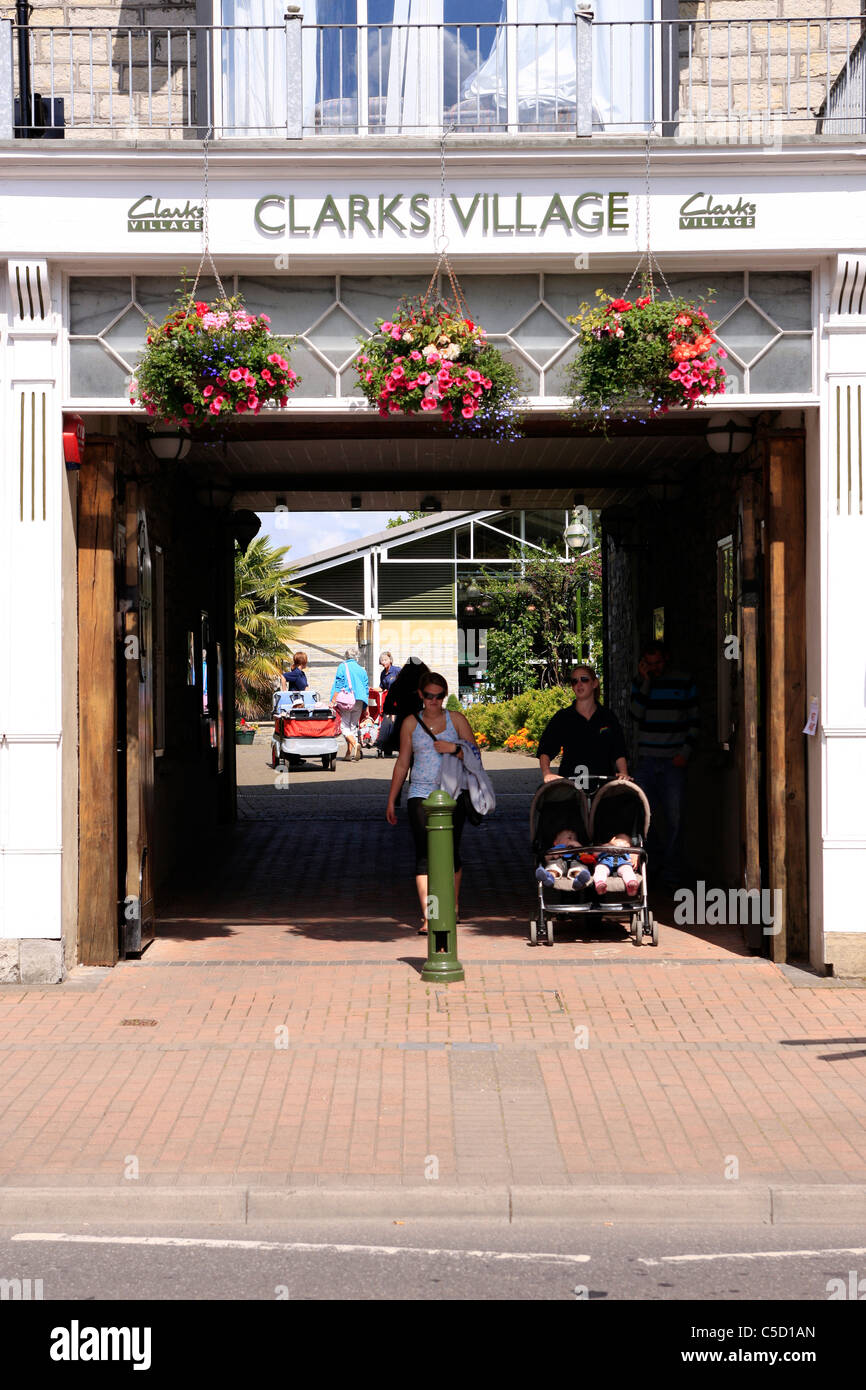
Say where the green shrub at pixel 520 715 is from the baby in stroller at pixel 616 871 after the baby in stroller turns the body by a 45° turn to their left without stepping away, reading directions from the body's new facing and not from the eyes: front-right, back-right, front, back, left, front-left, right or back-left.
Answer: back-left

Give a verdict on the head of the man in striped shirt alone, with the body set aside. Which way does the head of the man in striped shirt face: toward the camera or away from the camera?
toward the camera

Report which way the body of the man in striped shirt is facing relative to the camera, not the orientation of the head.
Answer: toward the camera

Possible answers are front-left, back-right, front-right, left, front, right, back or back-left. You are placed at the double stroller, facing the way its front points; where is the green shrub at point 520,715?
back

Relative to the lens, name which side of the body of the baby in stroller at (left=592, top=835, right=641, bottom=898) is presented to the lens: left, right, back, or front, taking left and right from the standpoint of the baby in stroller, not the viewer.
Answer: front

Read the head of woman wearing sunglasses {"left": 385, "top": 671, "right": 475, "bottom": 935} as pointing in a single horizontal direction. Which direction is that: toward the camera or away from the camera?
toward the camera

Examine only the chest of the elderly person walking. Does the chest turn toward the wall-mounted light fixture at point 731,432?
no

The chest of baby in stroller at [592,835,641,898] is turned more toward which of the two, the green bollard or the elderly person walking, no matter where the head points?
the green bollard

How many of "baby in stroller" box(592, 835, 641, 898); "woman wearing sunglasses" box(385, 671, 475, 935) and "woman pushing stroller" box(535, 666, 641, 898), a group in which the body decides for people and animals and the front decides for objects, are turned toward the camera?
3

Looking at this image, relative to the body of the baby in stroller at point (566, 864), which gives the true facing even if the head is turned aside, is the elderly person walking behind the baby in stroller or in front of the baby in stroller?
behind

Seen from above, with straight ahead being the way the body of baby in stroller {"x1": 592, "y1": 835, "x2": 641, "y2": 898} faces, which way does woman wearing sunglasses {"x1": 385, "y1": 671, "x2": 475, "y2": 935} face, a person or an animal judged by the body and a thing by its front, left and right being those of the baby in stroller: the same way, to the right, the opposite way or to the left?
the same way

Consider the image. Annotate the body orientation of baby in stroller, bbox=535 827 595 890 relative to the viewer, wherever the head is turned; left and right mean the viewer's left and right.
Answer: facing the viewer

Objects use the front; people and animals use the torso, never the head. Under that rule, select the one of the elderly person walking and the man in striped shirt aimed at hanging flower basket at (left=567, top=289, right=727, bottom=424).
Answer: the man in striped shirt

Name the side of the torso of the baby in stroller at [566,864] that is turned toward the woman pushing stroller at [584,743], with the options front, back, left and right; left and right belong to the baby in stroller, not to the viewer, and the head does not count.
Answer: back

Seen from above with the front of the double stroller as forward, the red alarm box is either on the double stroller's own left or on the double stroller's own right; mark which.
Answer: on the double stroller's own right
